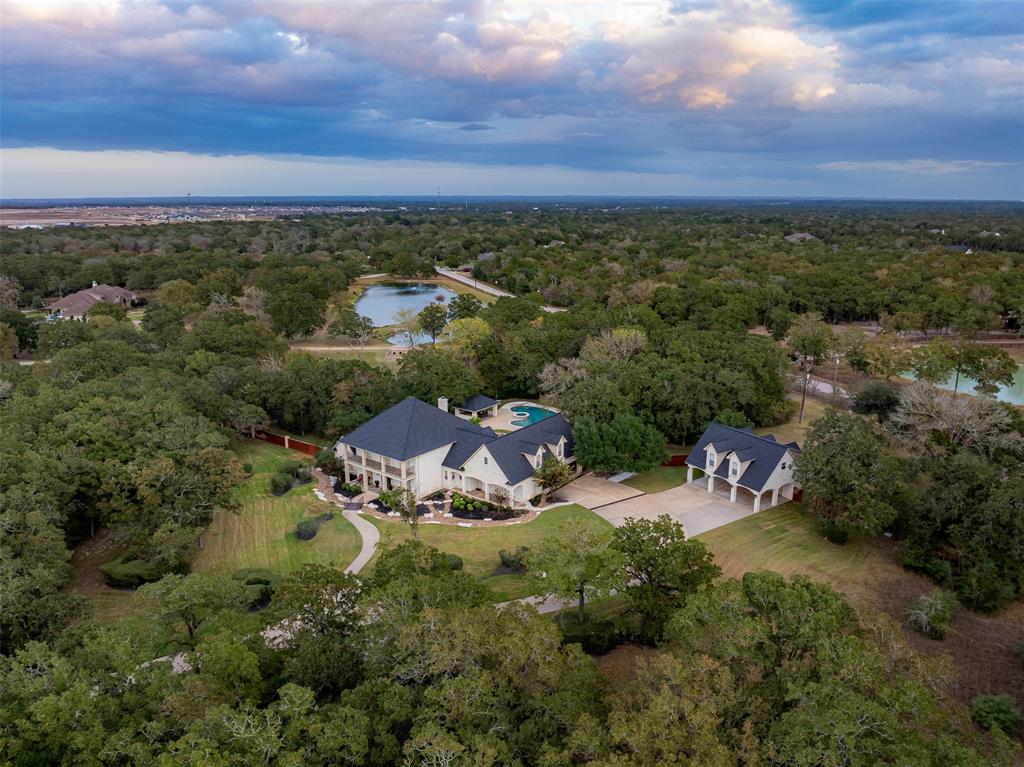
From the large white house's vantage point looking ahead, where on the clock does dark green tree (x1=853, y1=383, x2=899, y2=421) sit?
The dark green tree is roughly at 7 o'clock from the large white house.

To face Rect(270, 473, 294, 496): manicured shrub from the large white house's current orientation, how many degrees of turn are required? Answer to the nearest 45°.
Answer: approximately 45° to its right

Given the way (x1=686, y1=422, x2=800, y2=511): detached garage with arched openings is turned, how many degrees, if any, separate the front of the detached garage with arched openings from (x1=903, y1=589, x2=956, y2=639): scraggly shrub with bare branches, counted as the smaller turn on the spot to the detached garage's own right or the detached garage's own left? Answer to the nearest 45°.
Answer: approximately 90° to the detached garage's own left

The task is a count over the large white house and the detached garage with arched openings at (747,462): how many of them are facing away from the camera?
0

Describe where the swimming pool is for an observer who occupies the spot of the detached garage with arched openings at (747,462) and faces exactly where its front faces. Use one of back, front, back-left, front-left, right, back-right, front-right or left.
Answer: right

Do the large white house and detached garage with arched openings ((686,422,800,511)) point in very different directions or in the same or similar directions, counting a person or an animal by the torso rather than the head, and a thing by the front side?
same or similar directions

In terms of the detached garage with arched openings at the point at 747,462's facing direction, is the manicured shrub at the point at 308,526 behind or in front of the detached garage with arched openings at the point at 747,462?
in front

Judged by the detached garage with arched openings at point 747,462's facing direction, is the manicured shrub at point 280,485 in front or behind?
in front

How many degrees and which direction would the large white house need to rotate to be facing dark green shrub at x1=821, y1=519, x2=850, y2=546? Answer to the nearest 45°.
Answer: approximately 90° to its left

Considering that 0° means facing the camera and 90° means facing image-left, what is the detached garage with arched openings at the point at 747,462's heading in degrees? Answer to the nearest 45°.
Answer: approximately 45°

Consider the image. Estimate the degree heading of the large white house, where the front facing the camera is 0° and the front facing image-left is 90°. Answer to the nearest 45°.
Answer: approximately 45°

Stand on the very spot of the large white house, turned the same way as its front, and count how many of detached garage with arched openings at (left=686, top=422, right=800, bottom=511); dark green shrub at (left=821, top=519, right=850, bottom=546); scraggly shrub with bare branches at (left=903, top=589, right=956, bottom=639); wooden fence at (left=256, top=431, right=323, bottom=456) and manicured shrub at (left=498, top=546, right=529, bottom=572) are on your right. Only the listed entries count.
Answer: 1

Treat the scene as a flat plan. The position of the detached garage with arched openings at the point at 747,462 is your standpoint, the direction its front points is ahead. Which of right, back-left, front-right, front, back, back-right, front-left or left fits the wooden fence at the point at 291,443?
front-right

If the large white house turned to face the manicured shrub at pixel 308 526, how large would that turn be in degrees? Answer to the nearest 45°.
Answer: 0° — it already faces it
